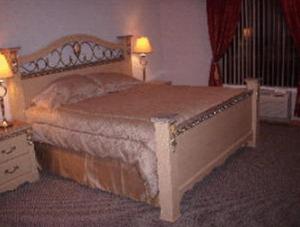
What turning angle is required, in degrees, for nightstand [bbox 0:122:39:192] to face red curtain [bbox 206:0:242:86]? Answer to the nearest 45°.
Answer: approximately 90° to its left

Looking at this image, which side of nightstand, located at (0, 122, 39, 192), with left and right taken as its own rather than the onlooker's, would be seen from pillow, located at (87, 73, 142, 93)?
left

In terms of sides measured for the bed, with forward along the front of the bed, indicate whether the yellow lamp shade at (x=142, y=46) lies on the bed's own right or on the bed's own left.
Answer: on the bed's own left

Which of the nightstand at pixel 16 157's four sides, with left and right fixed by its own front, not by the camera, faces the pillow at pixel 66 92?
left

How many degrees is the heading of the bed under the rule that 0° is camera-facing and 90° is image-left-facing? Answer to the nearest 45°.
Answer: approximately 315°

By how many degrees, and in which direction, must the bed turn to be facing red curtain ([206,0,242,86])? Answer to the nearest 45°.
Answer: approximately 90° to its left

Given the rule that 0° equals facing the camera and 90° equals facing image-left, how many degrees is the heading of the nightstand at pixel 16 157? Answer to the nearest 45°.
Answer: approximately 315°

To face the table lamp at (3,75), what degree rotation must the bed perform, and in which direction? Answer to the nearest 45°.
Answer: approximately 135° to its right

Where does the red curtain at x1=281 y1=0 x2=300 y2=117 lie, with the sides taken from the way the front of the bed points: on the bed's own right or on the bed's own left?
on the bed's own left
